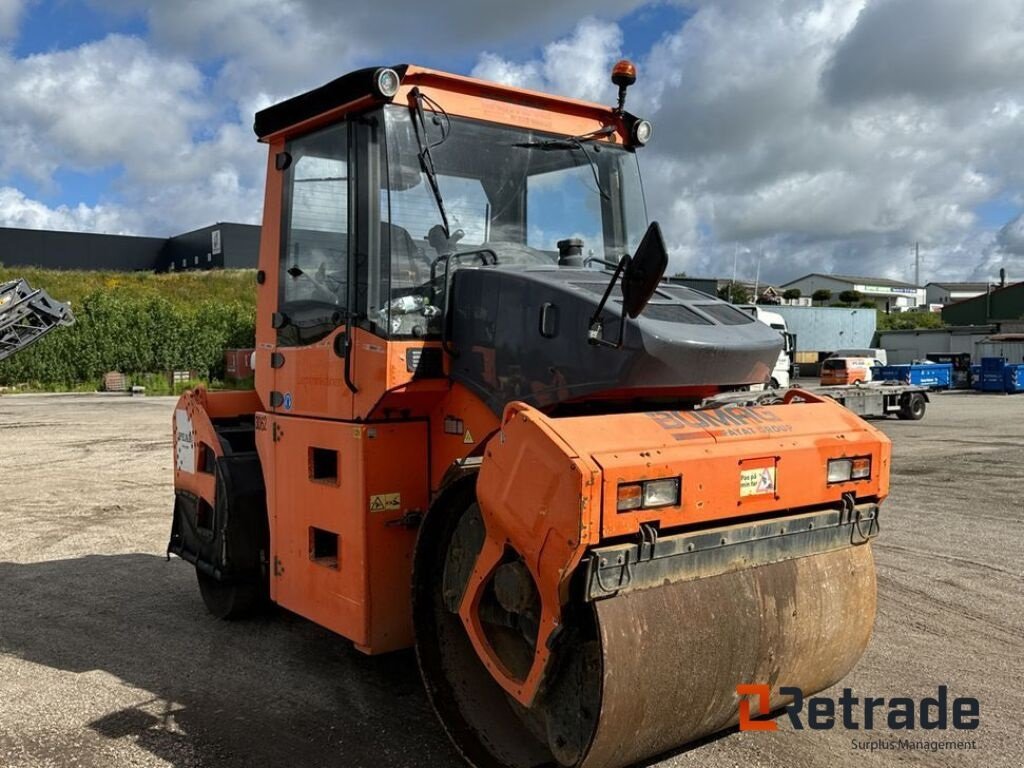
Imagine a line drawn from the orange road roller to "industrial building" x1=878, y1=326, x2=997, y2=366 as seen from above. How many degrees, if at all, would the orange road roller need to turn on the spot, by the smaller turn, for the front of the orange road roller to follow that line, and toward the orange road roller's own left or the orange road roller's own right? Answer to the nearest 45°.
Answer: approximately 90° to the orange road roller's own left

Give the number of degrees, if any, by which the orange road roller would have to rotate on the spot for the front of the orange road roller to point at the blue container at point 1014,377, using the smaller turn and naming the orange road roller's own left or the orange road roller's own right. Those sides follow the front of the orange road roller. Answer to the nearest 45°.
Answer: approximately 90° to the orange road roller's own left

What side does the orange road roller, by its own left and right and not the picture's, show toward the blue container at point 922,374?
left

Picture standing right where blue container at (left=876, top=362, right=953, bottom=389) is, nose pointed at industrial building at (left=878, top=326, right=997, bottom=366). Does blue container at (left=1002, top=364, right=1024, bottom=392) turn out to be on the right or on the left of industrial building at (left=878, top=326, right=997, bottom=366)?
right

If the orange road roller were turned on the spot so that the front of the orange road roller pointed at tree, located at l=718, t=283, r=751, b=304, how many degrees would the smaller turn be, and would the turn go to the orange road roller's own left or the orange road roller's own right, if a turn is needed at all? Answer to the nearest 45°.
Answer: approximately 90° to the orange road roller's own left

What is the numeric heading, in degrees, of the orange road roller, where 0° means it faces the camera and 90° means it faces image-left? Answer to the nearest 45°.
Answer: approximately 315°

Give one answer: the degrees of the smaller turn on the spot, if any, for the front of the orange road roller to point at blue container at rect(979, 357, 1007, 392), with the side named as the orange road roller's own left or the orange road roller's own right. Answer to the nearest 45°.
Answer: approximately 90° to the orange road roller's own left

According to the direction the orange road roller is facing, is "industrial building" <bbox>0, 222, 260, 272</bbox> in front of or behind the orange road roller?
behind

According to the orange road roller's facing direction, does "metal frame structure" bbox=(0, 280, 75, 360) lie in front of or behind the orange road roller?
behind

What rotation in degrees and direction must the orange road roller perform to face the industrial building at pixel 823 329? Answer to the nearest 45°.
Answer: approximately 135° to its left
